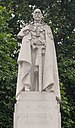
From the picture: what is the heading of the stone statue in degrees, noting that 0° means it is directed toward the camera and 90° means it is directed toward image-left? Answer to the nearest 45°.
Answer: approximately 0°
